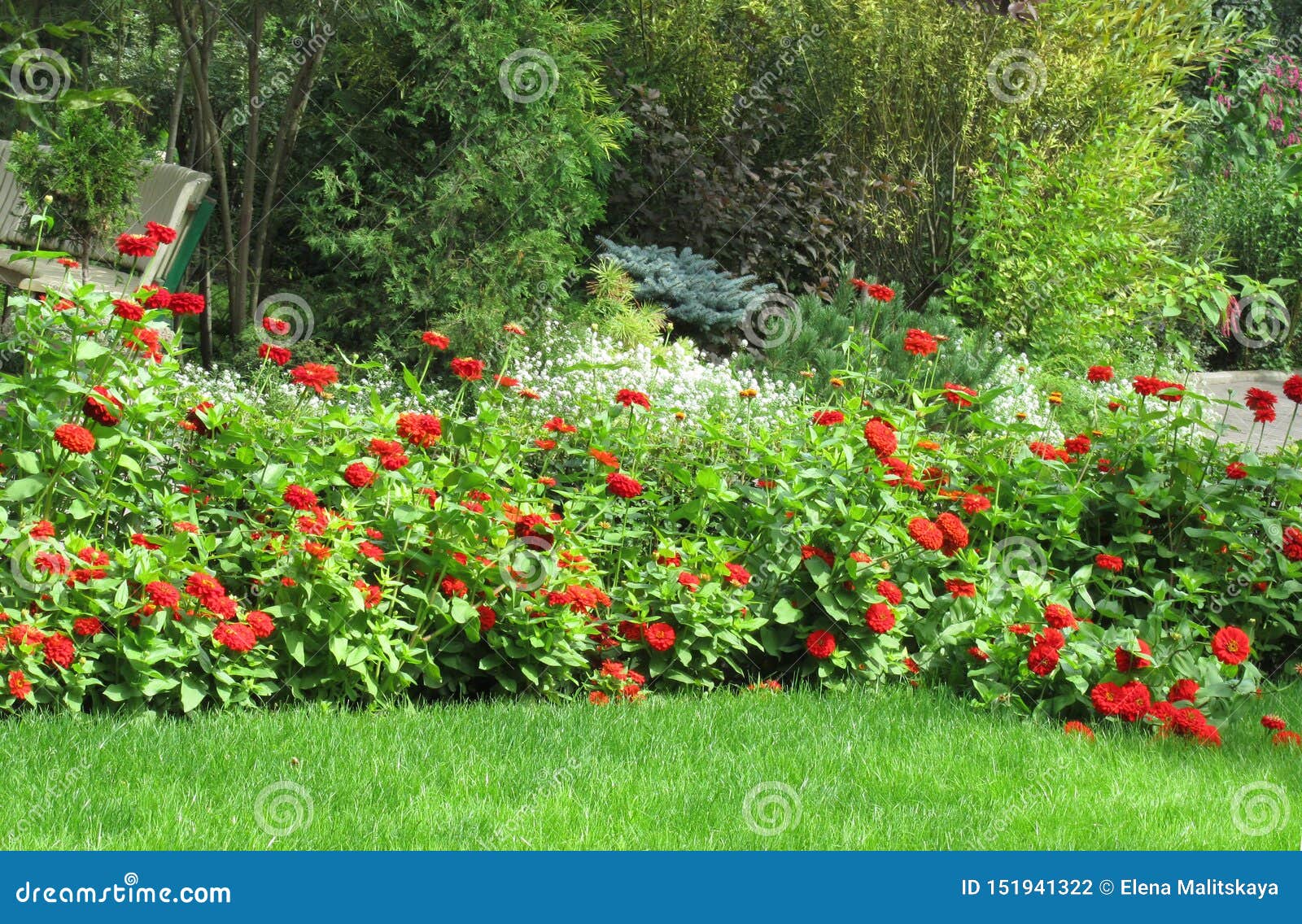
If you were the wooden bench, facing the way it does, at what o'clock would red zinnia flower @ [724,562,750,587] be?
The red zinnia flower is roughly at 10 o'clock from the wooden bench.

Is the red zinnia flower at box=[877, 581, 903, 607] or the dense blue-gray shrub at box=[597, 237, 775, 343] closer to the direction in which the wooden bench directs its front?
the red zinnia flower

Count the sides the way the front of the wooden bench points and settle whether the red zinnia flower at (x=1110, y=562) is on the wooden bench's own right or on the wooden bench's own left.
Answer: on the wooden bench's own left

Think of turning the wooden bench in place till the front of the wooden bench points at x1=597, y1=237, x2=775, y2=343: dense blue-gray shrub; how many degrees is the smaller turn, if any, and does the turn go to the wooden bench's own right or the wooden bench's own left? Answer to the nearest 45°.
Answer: approximately 135° to the wooden bench's own left

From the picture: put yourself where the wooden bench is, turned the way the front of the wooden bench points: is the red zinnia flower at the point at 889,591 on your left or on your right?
on your left

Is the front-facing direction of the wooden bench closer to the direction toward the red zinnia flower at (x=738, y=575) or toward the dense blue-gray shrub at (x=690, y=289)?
the red zinnia flower

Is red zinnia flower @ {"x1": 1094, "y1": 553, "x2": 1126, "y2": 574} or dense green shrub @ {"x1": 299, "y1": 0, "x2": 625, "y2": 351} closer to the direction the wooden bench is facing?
the red zinnia flower
